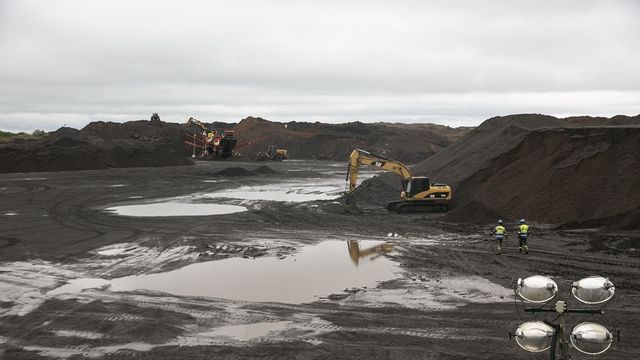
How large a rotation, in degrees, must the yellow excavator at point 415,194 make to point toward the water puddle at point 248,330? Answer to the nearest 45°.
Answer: approximately 90° to its left

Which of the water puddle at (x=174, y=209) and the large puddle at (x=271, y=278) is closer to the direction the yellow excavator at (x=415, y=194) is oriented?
the water puddle

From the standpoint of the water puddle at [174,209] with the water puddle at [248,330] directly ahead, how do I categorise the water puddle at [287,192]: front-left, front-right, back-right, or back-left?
back-left

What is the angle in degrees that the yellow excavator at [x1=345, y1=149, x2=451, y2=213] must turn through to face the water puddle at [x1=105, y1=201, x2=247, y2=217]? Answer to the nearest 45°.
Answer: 0° — it already faces it

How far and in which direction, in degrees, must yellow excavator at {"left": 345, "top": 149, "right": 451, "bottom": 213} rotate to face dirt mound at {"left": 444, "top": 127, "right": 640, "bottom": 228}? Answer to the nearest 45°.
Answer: approximately 180°

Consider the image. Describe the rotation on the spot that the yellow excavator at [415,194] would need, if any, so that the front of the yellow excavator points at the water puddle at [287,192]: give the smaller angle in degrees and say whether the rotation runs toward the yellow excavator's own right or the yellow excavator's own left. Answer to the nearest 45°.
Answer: approximately 45° to the yellow excavator's own right

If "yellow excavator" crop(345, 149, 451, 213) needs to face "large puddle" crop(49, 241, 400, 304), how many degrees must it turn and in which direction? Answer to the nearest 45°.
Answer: approximately 90° to its left

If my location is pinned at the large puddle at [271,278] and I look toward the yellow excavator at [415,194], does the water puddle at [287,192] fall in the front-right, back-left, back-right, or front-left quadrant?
front-left

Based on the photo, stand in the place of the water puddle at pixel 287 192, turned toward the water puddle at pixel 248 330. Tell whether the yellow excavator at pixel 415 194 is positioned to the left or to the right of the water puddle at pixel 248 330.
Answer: left

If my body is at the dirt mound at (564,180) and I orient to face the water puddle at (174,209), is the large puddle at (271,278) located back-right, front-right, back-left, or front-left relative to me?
front-left

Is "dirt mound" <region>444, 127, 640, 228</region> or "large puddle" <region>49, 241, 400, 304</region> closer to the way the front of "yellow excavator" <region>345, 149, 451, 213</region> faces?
the large puddle

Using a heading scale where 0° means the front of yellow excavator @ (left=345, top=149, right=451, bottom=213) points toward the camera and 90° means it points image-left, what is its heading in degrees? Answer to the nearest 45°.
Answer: approximately 90°

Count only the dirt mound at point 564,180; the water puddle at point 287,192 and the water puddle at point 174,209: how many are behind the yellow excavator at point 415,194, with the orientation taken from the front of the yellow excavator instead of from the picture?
1
